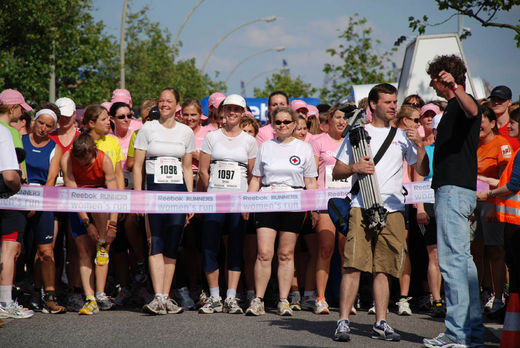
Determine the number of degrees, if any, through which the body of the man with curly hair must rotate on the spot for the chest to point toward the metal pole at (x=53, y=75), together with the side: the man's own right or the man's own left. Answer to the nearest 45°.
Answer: approximately 45° to the man's own right

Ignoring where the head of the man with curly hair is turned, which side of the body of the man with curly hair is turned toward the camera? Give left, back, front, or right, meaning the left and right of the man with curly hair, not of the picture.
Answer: left

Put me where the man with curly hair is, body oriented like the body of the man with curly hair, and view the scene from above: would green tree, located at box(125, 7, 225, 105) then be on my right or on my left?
on my right

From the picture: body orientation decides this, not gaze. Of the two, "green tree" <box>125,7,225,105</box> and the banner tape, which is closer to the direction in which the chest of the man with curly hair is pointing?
the banner tape
